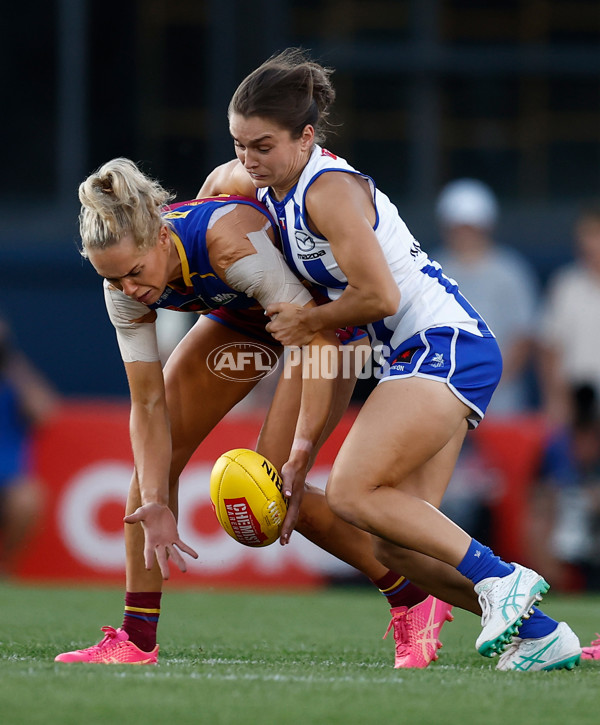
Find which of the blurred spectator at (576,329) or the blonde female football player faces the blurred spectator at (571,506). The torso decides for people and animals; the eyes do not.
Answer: the blurred spectator at (576,329)

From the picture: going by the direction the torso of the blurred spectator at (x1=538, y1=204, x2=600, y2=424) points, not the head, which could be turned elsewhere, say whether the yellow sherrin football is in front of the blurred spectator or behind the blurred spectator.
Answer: in front

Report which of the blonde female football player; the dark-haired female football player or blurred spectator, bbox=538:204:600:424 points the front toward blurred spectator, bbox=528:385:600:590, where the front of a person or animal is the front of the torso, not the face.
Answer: blurred spectator, bbox=538:204:600:424

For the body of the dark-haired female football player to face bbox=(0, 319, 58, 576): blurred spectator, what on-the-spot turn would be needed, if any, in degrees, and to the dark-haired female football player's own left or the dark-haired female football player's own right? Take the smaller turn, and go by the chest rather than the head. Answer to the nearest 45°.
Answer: approximately 90° to the dark-haired female football player's own right

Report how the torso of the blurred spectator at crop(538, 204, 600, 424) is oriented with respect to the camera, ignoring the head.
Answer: toward the camera

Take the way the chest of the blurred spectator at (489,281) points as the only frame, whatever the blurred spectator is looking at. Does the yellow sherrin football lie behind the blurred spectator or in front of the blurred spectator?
in front

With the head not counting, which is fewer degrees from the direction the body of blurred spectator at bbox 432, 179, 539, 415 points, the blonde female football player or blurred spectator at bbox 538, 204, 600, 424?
the blonde female football player

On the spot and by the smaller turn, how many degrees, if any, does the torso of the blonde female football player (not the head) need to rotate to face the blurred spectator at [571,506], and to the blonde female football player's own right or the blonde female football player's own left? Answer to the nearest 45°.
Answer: approximately 180°

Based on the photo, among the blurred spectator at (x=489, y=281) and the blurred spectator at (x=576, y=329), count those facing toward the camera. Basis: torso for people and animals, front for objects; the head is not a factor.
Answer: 2

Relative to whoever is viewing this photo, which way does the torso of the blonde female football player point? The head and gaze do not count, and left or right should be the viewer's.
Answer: facing the viewer and to the left of the viewer

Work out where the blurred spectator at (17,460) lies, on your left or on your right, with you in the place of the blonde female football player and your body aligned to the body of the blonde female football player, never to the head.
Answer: on your right

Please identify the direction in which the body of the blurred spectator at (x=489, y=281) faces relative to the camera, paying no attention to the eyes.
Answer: toward the camera

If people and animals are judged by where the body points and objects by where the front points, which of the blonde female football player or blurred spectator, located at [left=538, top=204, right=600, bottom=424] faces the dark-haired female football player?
the blurred spectator

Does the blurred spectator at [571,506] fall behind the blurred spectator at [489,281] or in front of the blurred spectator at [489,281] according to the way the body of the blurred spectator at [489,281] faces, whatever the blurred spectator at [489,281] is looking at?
in front

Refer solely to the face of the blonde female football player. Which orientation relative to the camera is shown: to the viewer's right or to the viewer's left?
to the viewer's left
